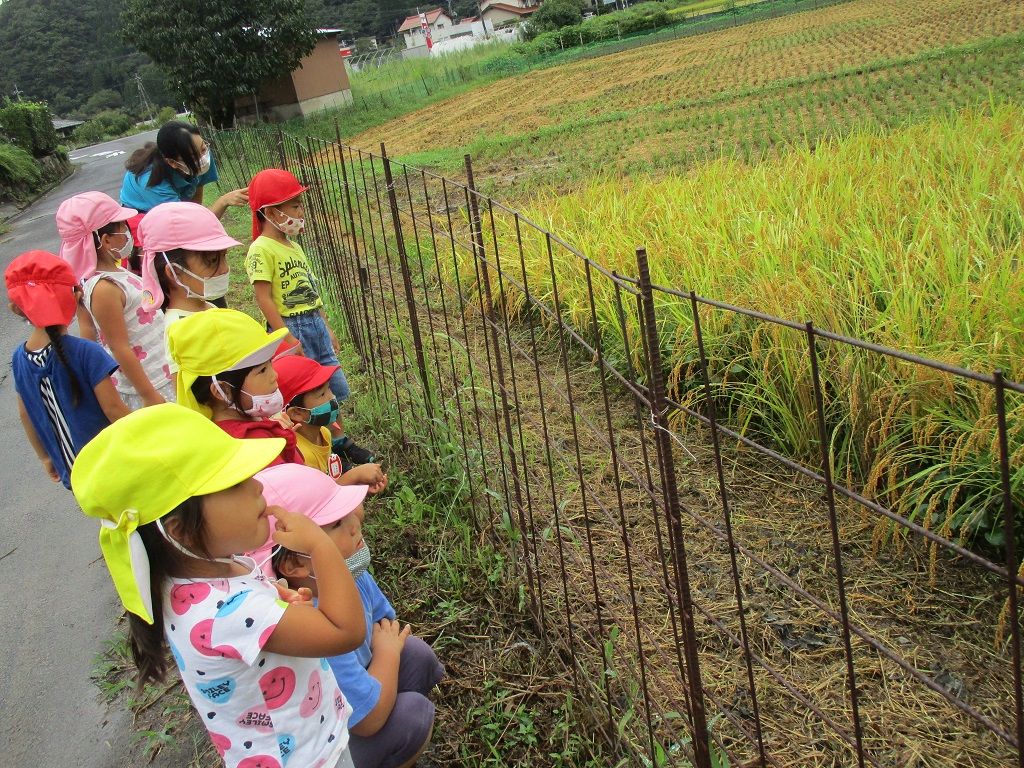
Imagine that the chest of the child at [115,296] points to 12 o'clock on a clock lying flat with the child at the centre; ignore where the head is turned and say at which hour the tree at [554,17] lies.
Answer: The tree is roughly at 10 o'clock from the child.

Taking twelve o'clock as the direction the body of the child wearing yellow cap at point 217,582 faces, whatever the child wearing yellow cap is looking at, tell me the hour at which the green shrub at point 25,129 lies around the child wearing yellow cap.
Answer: The green shrub is roughly at 9 o'clock from the child wearing yellow cap.

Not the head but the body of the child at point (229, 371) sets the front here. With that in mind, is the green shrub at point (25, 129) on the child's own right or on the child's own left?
on the child's own left

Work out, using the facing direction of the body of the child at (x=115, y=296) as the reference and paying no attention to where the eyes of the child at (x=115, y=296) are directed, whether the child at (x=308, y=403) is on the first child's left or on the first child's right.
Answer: on the first child's right

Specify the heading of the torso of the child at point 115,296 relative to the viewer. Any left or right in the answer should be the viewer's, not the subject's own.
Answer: facing to the right of the viewer

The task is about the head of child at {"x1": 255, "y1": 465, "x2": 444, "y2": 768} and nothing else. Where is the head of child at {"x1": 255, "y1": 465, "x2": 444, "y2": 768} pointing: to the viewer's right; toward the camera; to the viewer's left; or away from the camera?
to the viewer's right

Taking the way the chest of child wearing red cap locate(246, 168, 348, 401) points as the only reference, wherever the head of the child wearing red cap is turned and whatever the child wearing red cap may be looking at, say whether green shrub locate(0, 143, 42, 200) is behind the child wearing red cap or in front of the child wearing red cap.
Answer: behind

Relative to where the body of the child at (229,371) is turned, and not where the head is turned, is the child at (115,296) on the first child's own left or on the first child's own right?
on the first child's own left

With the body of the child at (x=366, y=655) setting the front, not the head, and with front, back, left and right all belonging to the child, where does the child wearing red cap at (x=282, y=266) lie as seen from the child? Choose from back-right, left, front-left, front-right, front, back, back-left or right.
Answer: left

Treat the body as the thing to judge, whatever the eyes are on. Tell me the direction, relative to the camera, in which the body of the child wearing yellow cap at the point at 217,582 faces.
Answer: to the viewer's right

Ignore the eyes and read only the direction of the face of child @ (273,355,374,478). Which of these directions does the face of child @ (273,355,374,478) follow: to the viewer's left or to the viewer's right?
to the viewer's right

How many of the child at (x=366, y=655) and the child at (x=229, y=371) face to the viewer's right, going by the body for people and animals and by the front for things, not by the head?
2

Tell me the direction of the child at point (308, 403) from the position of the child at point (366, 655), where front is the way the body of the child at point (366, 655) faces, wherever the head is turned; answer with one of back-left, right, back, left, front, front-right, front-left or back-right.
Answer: left

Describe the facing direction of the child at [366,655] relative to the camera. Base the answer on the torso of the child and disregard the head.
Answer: to the viewer's right

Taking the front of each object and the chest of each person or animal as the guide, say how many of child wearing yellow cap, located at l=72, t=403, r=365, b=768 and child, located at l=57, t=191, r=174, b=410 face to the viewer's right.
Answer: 2

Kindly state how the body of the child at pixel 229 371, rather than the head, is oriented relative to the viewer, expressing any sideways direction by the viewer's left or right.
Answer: facing to the right of the viewer

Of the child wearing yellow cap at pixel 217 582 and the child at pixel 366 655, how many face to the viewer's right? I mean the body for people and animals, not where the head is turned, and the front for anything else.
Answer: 2

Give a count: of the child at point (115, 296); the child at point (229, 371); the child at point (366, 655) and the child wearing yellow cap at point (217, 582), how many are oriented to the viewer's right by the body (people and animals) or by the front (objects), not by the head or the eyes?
4

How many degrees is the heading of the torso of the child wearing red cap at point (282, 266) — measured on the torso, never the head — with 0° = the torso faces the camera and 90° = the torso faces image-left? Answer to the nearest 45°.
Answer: approximately 315°
